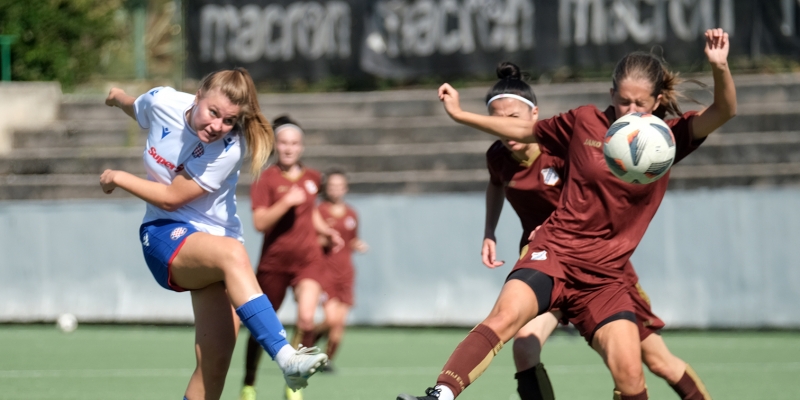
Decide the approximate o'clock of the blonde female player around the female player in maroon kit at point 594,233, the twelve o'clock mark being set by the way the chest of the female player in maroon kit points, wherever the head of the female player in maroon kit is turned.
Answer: The blonde female player is roughly at 3 o'clock from the female player in maroon kit.

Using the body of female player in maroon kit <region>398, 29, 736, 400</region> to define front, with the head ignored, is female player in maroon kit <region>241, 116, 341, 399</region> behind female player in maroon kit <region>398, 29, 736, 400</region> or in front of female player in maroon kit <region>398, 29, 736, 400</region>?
behind

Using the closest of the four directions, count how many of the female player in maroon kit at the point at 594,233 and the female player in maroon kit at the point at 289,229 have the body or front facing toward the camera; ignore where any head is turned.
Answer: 2

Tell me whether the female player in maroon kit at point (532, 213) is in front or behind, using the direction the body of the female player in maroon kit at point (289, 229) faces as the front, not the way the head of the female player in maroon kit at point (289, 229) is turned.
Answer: in front

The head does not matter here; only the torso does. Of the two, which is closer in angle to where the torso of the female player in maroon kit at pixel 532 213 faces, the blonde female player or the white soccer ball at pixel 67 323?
the blonde female player

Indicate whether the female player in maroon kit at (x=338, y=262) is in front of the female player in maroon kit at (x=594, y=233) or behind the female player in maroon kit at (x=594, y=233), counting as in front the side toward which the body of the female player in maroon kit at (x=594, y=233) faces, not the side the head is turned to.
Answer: behind

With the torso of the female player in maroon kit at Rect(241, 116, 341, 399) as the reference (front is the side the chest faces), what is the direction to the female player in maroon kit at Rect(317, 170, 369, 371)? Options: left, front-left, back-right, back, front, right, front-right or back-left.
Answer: back

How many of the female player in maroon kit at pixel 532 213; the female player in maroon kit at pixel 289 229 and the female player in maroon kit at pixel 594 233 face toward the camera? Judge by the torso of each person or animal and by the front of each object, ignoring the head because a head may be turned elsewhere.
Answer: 3

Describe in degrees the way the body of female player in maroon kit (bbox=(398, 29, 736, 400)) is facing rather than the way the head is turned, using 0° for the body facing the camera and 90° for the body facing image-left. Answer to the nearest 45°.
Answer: approximately 0°

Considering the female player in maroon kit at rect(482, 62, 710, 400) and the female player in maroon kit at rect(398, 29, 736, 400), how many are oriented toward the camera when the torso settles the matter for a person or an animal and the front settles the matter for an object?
2
